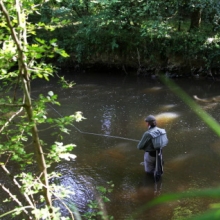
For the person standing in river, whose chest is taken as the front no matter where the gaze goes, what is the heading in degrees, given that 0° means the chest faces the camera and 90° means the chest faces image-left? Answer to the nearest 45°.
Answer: approximately 135°
